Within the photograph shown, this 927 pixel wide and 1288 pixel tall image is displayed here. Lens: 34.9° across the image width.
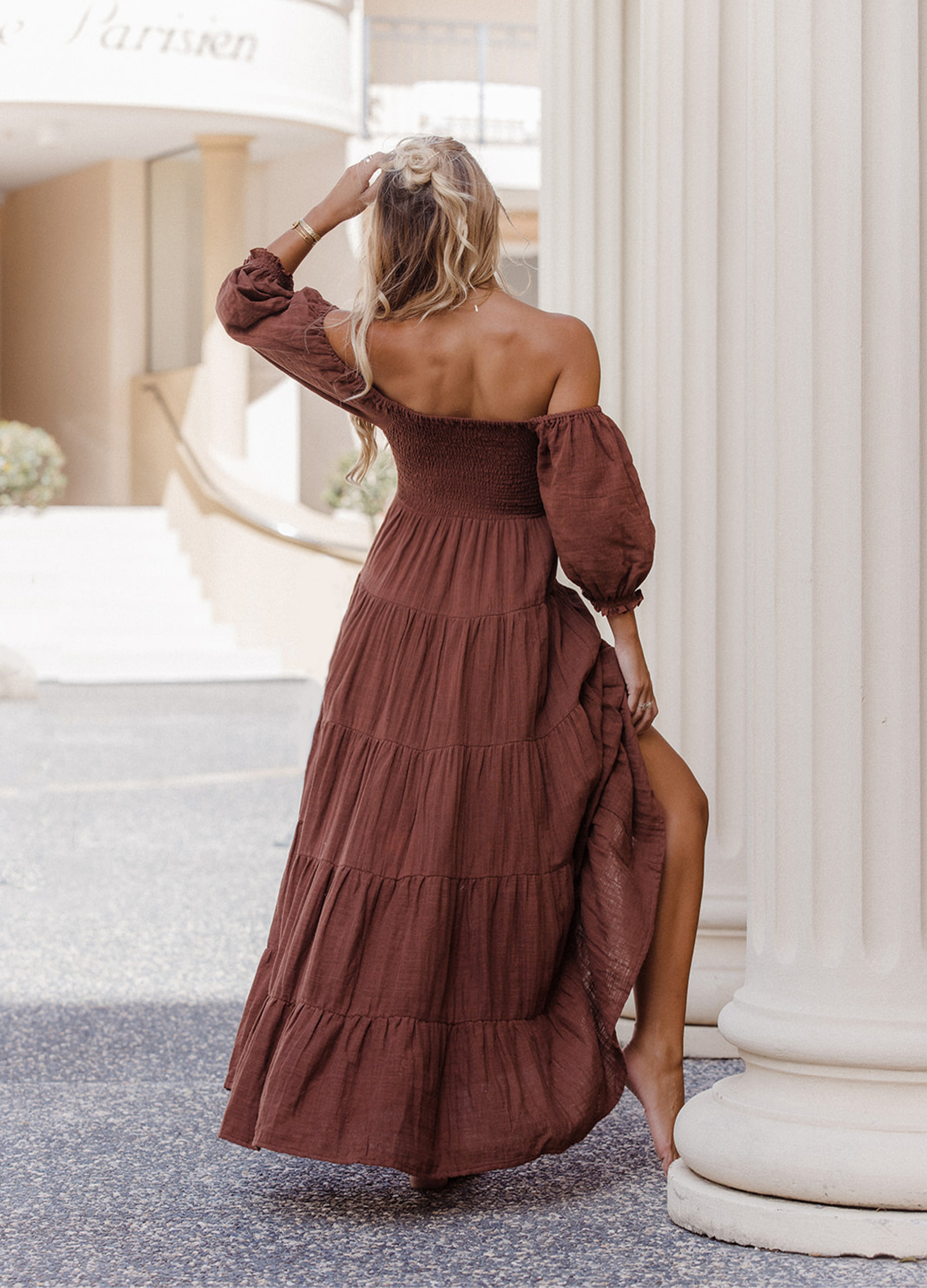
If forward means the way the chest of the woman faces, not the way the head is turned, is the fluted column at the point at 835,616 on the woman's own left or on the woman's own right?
on the woman's own right

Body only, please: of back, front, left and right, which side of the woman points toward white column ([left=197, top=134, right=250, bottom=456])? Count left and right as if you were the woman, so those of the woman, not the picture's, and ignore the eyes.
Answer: front

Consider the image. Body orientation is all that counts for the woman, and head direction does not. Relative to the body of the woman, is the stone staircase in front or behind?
in front

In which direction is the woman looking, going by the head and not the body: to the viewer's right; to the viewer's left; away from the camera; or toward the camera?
away from the camera

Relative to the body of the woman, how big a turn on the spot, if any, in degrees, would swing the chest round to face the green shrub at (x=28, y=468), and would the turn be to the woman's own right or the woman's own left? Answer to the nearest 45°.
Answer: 0° — they already face it

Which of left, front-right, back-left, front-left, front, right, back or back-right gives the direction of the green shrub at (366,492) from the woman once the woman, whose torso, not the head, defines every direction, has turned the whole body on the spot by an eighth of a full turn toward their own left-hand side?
front-right

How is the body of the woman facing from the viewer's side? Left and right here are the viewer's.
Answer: facing away from the viewer

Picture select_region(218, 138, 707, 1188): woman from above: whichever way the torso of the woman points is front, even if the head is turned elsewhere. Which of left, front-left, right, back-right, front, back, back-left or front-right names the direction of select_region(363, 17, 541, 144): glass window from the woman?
front

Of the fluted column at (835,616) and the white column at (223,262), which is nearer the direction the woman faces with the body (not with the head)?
the white column

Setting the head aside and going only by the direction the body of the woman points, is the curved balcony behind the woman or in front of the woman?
in front

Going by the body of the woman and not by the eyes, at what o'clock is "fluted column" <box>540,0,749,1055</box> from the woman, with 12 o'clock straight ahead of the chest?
The fluted column is roughly at 1 o'clock from the woman.
